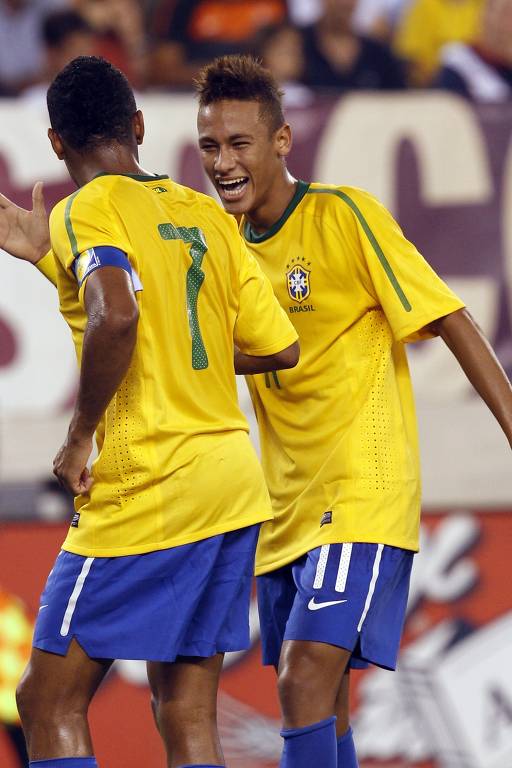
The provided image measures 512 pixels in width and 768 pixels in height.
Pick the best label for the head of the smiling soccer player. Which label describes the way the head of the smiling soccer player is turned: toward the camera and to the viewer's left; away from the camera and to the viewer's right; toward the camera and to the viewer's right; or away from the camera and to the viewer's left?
toward the camera and to the viewer's left

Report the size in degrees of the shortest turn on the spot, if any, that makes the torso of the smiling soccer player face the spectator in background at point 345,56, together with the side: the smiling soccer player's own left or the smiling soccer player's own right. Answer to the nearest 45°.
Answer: approximately 135° to the smiling soccer player's own right

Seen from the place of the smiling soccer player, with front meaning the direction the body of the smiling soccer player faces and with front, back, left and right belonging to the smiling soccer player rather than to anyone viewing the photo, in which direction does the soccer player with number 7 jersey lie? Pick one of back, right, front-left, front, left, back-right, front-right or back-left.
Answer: front

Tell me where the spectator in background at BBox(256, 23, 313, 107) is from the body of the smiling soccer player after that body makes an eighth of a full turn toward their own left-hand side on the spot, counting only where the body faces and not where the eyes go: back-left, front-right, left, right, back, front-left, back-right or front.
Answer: back

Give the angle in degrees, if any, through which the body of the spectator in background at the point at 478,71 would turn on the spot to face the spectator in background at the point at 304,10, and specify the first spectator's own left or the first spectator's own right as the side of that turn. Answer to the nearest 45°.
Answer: approximately 135° to the first spectator's own right

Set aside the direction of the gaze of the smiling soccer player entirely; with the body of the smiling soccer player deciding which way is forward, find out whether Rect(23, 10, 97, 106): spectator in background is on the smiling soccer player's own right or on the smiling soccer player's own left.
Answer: on the smiling soccer player's own right

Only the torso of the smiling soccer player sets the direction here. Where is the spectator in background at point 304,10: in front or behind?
behind

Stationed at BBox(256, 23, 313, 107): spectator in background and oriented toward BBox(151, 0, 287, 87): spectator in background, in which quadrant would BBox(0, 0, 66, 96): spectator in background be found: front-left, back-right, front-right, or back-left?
front-left

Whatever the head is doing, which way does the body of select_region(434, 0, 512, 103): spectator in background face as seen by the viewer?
toward the camera

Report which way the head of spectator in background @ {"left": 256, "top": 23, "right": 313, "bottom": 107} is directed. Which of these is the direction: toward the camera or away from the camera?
toward the camera

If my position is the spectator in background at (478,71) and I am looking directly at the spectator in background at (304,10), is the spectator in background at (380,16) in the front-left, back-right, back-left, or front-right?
front-right

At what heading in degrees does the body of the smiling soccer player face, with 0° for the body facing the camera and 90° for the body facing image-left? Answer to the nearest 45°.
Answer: approximately 45°

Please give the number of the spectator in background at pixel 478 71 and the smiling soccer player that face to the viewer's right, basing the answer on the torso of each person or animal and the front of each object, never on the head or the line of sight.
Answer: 0

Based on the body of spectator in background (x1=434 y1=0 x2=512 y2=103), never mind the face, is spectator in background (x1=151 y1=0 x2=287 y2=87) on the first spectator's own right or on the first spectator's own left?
on the first spectator's own right
